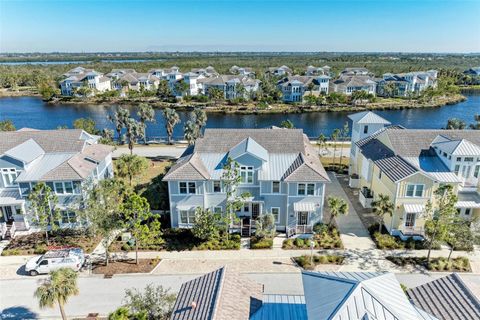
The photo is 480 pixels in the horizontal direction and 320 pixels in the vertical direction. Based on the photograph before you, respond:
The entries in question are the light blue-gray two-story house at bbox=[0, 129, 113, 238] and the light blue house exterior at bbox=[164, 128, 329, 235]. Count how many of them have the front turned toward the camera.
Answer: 2

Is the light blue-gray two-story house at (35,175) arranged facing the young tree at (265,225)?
no

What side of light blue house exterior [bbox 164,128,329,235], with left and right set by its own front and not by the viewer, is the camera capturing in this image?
front

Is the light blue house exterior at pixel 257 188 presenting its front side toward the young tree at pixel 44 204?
no

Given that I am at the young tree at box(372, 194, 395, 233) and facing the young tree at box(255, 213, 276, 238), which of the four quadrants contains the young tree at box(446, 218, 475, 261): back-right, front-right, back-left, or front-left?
back-left

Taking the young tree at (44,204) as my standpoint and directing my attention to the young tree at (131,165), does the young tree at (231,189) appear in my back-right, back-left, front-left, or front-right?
front-right

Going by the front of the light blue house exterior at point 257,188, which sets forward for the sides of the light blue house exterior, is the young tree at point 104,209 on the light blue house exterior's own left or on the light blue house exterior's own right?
on the light blue house exterior's own right

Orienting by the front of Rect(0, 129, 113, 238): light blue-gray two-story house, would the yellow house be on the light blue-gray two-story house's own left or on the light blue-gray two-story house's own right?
on the light blue-gray two-story house's own left

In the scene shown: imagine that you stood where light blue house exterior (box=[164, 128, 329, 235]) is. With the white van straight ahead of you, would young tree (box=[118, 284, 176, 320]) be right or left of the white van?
left

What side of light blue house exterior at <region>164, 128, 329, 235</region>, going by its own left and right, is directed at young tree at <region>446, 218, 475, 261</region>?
left

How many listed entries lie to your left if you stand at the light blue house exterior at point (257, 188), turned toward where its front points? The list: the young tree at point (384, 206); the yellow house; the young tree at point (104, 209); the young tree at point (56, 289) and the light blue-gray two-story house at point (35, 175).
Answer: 2

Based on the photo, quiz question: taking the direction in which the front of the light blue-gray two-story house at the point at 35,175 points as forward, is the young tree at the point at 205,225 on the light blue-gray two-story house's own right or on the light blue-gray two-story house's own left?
on the light blue-gray two-story house's own left

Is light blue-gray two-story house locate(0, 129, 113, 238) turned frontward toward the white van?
yes

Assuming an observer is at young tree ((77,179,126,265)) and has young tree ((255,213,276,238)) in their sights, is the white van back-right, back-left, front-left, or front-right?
back-right

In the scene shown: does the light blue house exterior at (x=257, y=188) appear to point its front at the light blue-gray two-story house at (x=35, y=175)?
no

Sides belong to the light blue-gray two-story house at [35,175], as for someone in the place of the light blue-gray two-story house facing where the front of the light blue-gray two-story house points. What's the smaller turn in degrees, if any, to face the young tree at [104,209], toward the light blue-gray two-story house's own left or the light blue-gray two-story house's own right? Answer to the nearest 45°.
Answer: approximately 45° to the light blue-gray two-story house's own left

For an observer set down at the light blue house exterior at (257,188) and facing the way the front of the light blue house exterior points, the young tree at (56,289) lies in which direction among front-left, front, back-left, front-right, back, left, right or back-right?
front-right

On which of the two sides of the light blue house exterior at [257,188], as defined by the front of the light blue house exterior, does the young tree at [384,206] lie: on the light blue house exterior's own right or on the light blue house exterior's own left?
on the light blue house exterior's own left
